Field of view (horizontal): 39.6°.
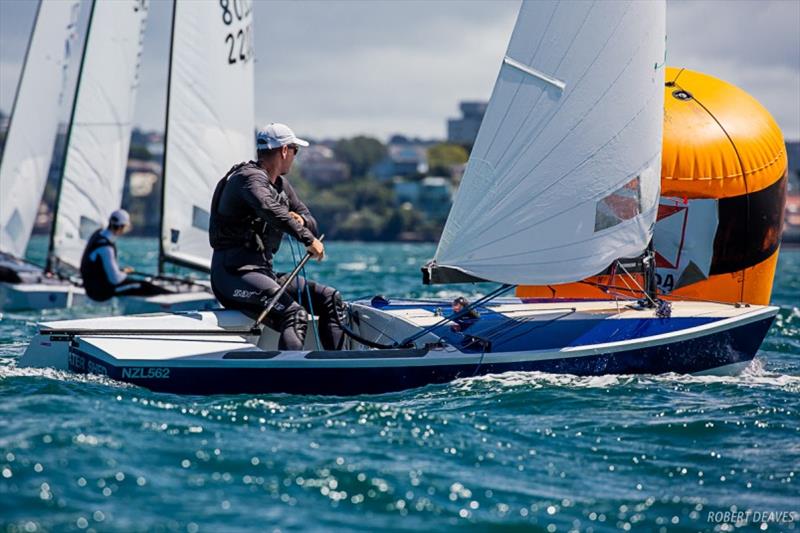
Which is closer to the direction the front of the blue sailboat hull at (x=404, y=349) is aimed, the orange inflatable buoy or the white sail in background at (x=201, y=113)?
the orange inflatable buoy

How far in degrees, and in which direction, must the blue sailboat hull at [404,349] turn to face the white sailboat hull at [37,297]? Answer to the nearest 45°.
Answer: approximately 135° to its left

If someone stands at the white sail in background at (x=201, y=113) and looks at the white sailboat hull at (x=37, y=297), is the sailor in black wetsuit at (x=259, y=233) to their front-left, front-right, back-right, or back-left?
back-left

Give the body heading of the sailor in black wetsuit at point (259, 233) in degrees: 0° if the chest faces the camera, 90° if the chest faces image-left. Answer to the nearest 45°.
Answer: approximately 270°

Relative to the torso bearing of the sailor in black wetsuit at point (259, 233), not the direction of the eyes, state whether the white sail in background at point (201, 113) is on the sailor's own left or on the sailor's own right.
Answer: on the sailor's own left

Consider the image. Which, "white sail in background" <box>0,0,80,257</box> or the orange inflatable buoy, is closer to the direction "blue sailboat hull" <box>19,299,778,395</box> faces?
the orange inflatable buoy

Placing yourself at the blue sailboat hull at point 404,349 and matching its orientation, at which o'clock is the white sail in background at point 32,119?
The white sail in background is roughly at 8 o'clock from the blue sailboat hull.

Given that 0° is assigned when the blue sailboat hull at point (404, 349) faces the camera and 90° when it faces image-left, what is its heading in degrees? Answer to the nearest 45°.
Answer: approximately 270°
